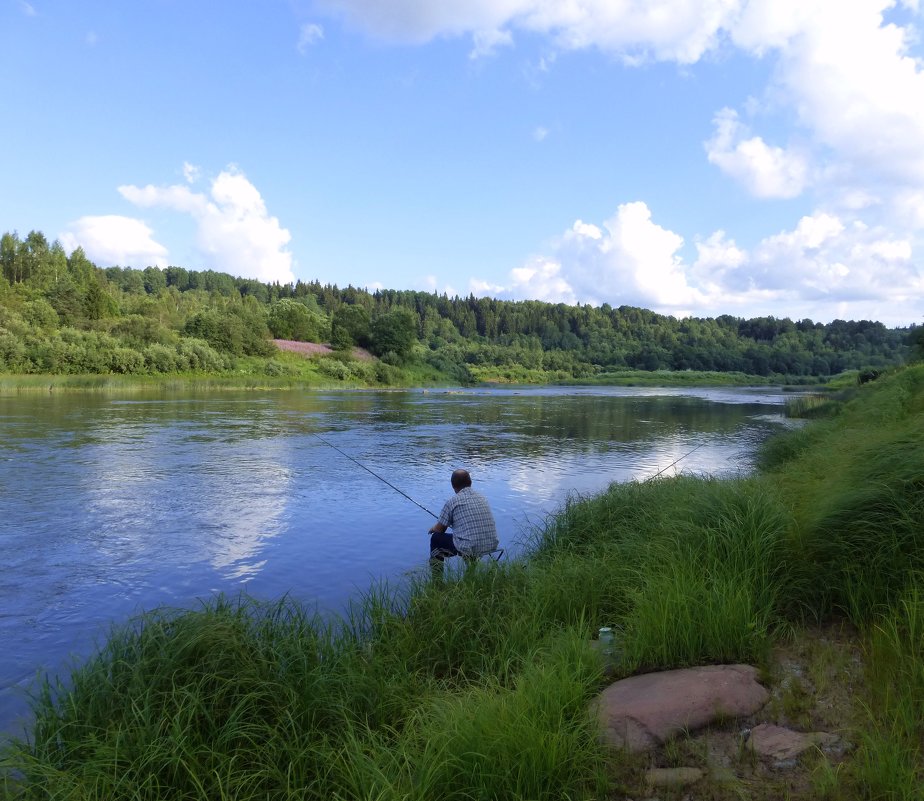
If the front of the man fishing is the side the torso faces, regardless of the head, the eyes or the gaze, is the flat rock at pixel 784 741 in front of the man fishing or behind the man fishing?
behind

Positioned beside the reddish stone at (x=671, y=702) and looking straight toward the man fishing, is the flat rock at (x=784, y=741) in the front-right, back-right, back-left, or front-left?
back-right

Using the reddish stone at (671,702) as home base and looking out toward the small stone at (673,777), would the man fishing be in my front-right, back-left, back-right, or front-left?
back-right

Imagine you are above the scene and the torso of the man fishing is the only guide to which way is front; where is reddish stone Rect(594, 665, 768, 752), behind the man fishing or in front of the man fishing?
behind

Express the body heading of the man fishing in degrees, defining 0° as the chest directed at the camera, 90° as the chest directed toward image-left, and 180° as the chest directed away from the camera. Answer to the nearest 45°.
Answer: approximately 135°

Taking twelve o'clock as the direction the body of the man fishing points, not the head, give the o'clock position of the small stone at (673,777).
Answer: The small stone is roughly at 7 o'clock from the man fishing.
